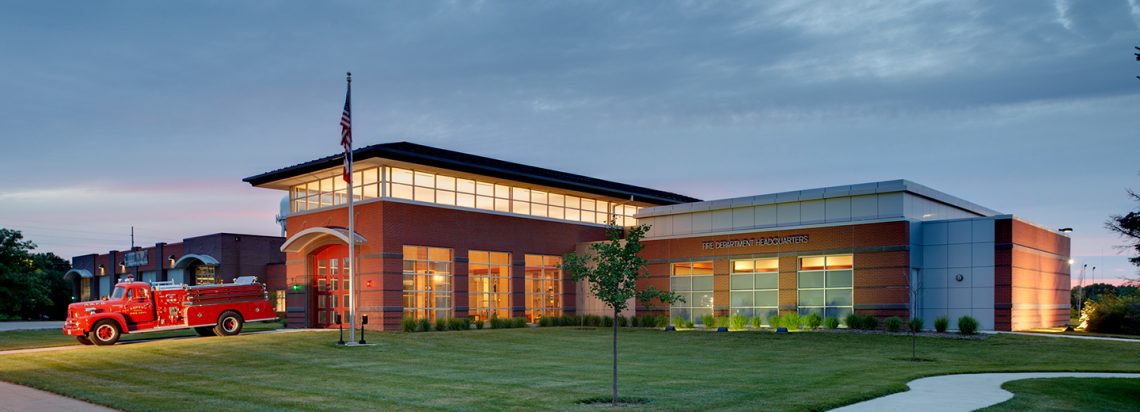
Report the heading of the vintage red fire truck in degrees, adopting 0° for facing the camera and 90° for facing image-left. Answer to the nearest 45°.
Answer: approximately 45°

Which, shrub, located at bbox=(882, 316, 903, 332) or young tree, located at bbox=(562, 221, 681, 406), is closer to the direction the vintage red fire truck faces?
the young tree

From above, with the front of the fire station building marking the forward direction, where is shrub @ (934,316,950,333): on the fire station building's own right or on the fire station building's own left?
on the fire station building's own left

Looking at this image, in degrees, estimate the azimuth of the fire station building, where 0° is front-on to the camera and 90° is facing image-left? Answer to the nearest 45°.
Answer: approximately 45°

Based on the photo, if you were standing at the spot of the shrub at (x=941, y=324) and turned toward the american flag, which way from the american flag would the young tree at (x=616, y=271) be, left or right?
left

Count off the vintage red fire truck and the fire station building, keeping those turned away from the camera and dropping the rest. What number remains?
0
